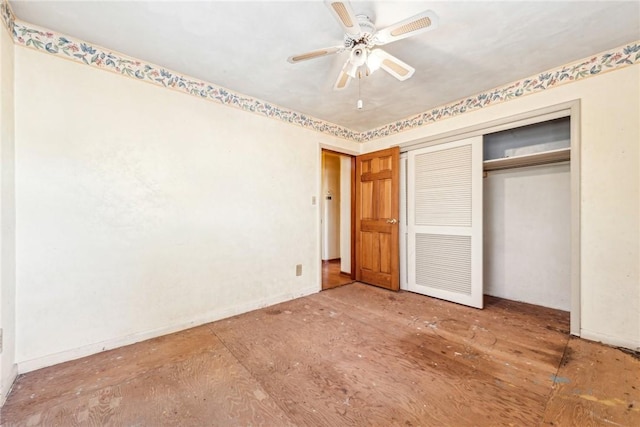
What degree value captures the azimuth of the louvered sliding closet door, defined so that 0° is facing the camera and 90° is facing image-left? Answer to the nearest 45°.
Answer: approximately 45°

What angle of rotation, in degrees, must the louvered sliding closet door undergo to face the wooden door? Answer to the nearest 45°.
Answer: approximately 45° to its right

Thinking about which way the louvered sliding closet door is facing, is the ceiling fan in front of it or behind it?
in front
